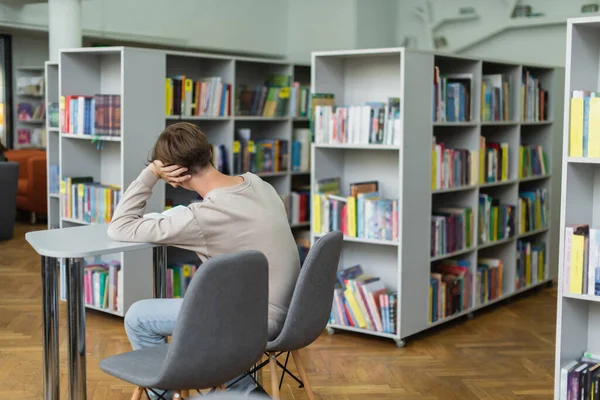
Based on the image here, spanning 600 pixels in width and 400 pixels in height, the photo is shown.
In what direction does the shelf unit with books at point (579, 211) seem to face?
toward the camera

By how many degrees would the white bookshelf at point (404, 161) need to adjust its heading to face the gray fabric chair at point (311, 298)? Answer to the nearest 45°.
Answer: approximately 45° to its right

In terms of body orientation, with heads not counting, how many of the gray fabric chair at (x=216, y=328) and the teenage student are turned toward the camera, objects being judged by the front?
0

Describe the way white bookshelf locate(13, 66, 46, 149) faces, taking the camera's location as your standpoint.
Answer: facing the viewer

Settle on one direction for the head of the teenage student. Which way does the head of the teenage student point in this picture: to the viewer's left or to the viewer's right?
to the viewer's left

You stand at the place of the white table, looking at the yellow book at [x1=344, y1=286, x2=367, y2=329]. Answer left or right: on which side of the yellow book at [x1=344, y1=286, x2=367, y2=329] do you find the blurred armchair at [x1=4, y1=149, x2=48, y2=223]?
left

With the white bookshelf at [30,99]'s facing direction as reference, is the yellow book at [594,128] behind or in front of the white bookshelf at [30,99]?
in front

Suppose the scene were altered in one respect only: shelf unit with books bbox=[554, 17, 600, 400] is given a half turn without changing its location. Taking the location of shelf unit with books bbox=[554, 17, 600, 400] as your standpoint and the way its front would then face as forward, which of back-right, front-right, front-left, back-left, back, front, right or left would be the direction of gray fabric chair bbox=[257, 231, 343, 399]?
back-left

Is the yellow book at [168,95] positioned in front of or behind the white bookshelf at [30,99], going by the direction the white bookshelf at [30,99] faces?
in front

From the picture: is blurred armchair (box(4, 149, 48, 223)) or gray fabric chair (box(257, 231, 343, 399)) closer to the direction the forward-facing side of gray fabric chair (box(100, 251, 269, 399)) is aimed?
the blurred armchair

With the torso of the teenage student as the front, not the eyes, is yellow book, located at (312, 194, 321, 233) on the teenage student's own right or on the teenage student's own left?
on the teenage student's own right

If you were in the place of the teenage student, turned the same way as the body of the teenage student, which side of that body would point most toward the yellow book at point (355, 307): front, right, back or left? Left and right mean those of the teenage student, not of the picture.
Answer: right

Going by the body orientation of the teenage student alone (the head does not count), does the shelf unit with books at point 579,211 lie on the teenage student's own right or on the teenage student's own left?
on the teenage student's own right

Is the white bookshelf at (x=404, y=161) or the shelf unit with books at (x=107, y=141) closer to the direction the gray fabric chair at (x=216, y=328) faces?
the shelf unit with books

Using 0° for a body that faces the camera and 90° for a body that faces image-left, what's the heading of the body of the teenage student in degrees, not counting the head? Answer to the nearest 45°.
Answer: approximately 135°

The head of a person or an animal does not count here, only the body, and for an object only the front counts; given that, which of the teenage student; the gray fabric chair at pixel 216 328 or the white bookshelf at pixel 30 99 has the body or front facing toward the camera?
the white bookshelf

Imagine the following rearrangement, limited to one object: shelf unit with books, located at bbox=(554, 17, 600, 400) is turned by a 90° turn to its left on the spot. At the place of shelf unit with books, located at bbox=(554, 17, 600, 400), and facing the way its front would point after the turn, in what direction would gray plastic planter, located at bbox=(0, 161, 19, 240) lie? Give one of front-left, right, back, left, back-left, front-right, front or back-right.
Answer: back-left

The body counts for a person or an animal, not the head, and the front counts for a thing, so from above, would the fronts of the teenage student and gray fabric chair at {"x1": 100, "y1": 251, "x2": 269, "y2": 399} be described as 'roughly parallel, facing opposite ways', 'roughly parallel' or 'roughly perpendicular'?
roughly parallel
